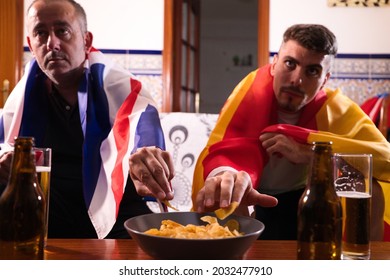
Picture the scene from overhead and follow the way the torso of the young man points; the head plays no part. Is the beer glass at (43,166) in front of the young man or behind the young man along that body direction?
in front

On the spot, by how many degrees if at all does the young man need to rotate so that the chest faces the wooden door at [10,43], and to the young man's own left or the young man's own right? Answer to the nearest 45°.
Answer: approximately 135° to the young man's own right

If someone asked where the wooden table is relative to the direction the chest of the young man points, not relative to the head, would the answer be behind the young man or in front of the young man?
in front

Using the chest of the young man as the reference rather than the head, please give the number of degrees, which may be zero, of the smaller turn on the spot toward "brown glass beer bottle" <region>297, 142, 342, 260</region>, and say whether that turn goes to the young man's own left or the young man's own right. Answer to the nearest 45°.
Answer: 0° — they already face it

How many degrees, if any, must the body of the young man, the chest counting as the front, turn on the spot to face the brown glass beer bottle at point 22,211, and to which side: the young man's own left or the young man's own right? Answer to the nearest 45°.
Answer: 0° — they already face it

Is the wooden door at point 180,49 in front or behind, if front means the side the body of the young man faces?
behind

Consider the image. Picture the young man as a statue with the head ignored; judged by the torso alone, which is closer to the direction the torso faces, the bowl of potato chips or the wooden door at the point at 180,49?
the bowl of potato chips

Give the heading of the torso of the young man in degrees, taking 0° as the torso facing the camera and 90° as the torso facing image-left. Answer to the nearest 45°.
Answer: approximately 0°

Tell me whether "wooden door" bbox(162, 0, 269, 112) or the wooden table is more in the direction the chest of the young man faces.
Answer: the wooden table

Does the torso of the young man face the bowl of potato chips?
yes

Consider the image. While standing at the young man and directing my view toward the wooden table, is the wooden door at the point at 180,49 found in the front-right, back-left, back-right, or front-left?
back-right

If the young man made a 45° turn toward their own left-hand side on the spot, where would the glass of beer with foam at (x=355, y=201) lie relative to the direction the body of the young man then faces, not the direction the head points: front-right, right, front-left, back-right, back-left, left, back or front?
front-right
